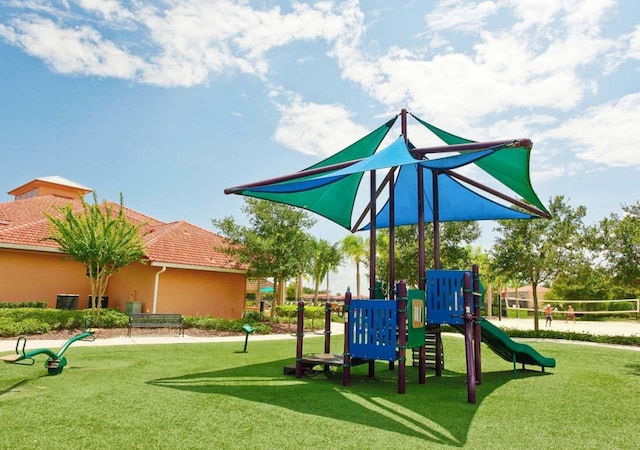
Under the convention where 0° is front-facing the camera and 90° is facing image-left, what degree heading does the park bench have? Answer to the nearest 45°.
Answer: approximately 0°

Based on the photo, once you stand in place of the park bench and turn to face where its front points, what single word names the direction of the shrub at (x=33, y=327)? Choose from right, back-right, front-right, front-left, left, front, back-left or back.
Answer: right

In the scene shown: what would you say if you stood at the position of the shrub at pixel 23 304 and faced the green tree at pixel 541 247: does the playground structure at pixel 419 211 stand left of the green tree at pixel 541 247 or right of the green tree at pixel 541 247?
right

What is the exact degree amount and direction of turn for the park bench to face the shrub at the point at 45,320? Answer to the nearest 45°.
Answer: approximately 90° to its right

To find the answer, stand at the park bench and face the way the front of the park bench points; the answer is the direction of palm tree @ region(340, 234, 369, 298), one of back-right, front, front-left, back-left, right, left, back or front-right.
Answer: back-left

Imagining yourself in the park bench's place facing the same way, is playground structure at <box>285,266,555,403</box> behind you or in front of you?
in front

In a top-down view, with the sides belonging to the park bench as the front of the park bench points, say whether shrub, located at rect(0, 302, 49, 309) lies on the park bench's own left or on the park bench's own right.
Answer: on the park bench's own right

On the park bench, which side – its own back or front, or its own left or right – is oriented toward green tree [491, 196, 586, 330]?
left

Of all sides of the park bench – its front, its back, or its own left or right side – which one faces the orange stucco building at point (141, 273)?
back

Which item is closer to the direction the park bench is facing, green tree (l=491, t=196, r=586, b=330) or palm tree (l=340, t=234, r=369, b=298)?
the green tree

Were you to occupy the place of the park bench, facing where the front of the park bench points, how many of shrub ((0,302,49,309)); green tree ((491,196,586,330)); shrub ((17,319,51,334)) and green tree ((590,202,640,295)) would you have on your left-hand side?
2
